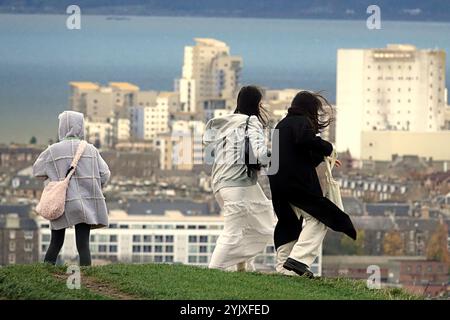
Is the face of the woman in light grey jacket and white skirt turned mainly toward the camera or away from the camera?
away from the camera

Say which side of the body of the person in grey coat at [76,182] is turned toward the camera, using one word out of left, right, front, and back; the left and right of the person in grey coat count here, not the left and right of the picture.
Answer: back

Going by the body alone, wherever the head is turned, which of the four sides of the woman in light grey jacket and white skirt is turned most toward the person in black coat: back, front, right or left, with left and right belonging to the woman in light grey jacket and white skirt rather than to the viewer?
right

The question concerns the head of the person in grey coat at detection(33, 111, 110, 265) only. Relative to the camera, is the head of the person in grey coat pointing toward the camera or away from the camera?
away from the camera

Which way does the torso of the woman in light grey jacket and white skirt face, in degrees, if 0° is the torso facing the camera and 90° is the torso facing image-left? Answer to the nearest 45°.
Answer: approximately 225°

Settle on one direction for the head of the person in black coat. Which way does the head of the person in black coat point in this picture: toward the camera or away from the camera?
away from the camera

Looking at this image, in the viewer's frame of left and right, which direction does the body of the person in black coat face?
facing to the right of the viewer
